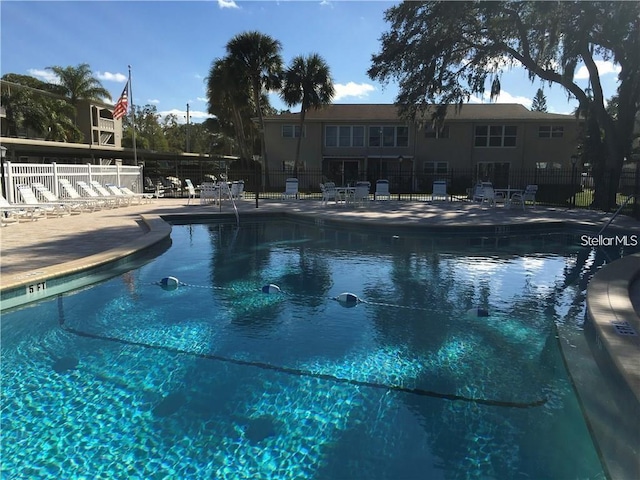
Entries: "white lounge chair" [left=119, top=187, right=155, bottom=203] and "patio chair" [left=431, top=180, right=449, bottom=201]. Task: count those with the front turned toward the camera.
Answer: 1

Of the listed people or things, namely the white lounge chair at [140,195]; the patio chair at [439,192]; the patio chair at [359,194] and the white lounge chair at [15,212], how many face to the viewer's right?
2

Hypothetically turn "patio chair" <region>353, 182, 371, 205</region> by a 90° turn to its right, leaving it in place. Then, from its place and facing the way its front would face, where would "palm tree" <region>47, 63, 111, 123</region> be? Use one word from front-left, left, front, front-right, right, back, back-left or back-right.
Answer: front

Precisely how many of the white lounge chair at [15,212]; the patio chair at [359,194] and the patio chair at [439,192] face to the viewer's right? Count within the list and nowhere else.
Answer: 1

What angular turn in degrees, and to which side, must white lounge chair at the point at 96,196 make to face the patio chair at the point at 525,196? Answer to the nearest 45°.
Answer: approximately 45° to its left

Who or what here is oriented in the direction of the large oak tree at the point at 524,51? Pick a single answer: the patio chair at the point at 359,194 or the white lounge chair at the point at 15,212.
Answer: the white lounge chair

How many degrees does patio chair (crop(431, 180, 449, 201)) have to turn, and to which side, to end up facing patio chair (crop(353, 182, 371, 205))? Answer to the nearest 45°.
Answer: approximately 45° to its right

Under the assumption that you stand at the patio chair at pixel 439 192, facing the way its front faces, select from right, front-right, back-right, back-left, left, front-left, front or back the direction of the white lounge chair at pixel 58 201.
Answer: front-right

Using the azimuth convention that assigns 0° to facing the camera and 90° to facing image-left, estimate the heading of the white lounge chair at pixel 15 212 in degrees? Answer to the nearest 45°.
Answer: approximately 270°

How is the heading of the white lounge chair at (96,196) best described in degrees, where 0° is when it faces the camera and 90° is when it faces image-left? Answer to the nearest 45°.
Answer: approximately 315°

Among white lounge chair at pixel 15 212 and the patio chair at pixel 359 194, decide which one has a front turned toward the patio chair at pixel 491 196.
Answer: the white lounge chair

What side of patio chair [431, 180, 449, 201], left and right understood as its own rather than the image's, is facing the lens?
front

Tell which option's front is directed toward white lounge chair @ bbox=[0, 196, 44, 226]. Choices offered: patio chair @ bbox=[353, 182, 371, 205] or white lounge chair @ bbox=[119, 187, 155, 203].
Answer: the patio chair

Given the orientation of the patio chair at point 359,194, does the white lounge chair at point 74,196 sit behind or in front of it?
in front

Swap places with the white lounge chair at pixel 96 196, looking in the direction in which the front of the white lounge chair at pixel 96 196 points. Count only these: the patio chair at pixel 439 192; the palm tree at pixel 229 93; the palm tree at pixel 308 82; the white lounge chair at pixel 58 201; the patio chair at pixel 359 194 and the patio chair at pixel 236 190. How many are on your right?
1

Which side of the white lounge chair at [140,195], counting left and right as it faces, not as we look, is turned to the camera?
right

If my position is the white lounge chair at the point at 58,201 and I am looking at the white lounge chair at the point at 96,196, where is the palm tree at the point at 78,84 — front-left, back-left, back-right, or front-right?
front-left

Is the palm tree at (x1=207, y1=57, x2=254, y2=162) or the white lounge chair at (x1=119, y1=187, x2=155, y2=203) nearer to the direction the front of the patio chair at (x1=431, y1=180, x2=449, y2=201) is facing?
the white lounge chair
